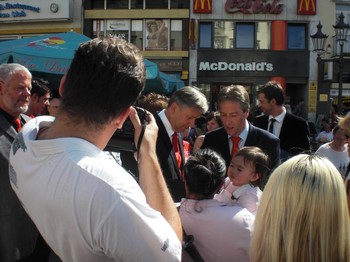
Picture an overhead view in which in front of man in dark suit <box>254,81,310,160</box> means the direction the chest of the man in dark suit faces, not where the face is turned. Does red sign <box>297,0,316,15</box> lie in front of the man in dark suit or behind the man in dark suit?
behind

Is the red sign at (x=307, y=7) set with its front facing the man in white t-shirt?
yes

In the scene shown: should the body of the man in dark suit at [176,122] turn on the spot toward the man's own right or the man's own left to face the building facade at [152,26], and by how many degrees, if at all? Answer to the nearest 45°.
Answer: approximately 135° to the man's own left

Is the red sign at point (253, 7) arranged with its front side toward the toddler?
yes

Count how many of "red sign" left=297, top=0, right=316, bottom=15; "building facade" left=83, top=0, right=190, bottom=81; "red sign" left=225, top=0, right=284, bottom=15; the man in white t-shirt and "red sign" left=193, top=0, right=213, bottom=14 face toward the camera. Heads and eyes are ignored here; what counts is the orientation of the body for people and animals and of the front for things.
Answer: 4

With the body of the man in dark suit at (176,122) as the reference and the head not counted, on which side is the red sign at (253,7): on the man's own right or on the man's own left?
on the man's own left
